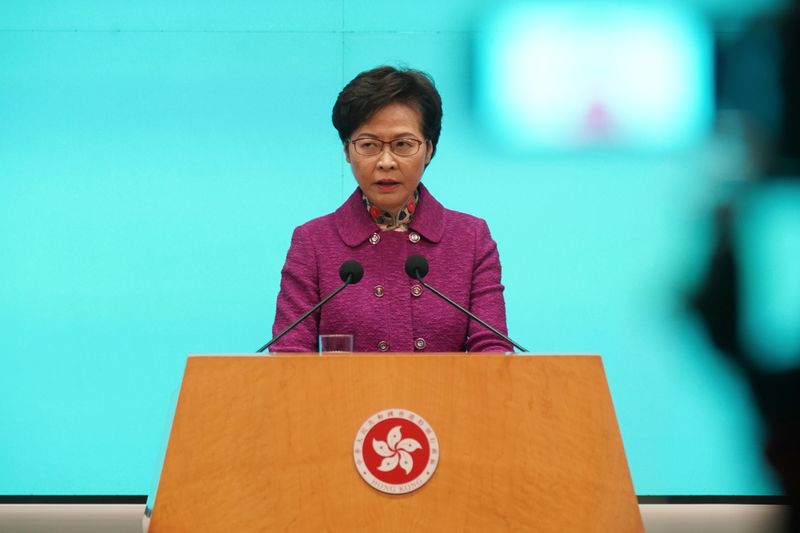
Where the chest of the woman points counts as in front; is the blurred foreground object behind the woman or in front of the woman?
in front

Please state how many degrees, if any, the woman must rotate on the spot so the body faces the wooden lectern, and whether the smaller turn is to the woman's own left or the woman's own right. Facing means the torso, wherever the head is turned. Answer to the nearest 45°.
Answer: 0° — they already face it

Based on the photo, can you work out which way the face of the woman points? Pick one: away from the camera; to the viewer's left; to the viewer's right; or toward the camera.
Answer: toward the camera

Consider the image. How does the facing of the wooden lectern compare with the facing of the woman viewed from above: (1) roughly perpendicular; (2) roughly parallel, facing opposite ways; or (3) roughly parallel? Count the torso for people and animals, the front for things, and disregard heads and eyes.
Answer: roughly parallel

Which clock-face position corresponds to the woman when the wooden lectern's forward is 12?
The woman is roughly at 6 o'clock from the wooden lectern.

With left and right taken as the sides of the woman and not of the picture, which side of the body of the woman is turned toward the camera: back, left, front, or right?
front

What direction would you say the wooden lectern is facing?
toward the camera
